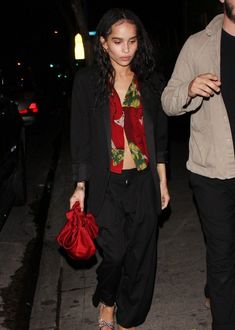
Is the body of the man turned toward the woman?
no

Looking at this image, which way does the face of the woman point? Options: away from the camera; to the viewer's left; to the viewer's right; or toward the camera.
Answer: toward the camera

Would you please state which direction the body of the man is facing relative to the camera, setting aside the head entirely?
toward the camera

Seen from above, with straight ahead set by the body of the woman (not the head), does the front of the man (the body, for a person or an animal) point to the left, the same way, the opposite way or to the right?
the same way

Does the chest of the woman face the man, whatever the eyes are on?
no

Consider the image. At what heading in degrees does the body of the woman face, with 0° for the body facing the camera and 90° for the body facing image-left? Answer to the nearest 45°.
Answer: approximately 0°

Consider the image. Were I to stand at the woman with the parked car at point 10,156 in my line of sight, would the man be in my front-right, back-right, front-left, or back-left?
back-right

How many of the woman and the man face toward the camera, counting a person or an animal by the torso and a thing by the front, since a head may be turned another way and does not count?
2

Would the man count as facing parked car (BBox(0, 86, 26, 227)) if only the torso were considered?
no

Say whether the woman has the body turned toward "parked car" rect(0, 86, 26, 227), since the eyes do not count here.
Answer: no
